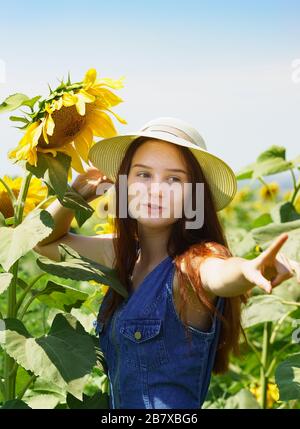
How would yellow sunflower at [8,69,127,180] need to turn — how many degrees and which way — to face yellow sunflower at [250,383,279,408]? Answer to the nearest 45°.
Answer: approximately 90° to its left
